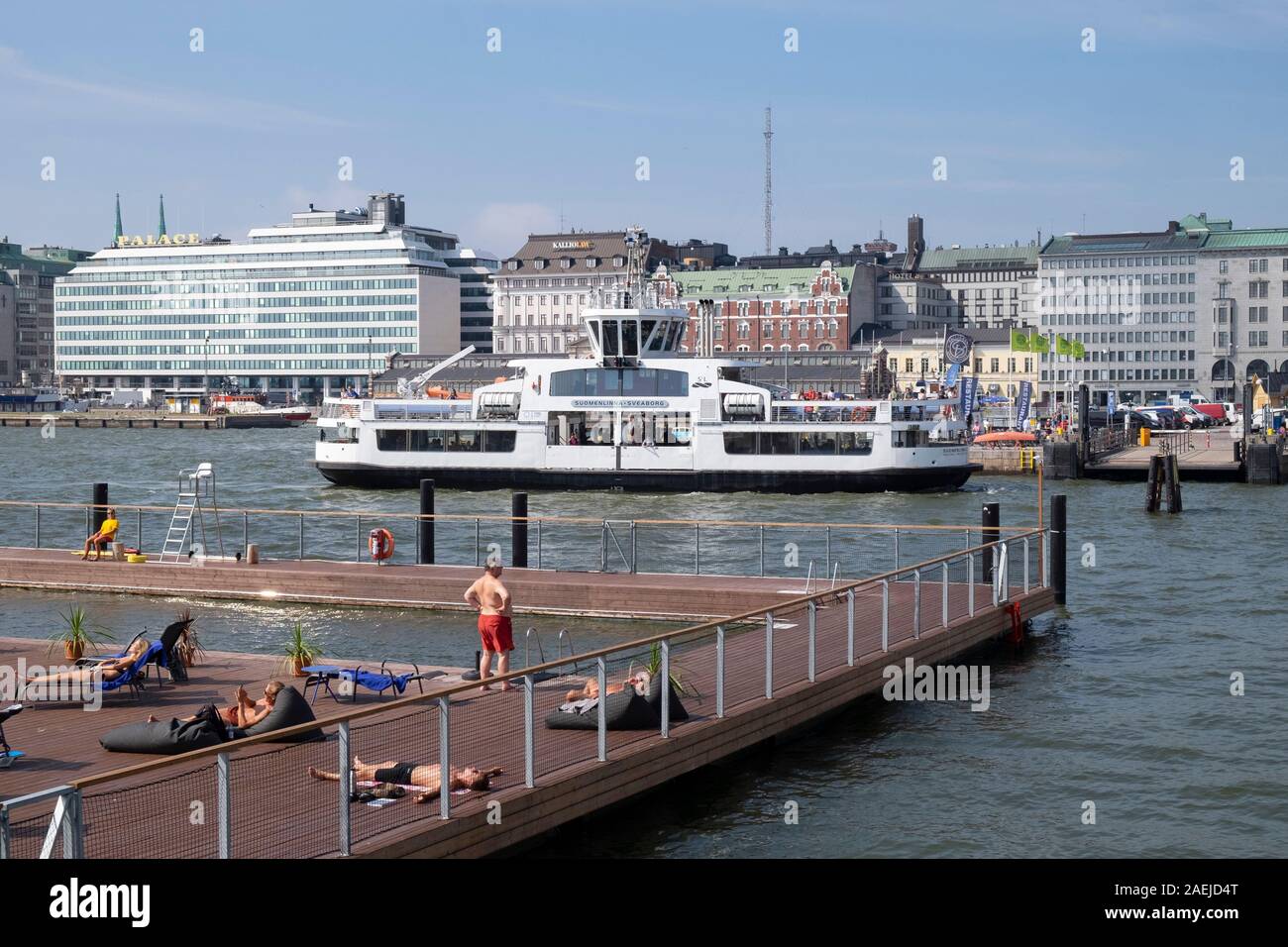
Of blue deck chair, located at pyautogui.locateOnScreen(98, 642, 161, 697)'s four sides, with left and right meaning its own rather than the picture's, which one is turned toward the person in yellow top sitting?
right

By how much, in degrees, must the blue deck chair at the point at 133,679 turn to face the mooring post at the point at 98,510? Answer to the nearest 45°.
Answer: approximately 90° to its right

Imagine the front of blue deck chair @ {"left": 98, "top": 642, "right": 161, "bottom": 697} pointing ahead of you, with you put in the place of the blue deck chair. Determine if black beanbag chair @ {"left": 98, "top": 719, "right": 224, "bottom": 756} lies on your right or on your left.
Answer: on your left

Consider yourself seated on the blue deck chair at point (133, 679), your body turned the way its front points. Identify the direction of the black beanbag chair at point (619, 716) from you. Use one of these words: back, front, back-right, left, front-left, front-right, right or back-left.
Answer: back-left

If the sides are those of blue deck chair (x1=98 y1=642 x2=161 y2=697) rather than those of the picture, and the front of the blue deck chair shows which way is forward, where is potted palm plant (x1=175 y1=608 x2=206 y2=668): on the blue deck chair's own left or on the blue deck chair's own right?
on the blue deck chair's own right

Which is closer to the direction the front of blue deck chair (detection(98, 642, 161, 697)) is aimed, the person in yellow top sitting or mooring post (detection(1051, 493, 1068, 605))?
the person in yellow top sitting

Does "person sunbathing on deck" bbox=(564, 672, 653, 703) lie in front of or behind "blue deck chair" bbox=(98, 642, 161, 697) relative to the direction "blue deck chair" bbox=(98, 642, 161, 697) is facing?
behind

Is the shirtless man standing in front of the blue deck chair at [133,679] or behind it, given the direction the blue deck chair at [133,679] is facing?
behind

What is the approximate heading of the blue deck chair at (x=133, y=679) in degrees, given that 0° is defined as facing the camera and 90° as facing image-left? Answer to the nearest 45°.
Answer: approximately 90°
